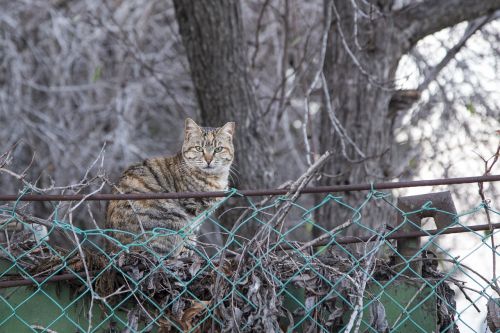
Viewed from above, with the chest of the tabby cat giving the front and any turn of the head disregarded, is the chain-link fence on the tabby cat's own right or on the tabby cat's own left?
on the tabby cat's own right

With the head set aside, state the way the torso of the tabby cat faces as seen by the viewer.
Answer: to the viewer's right
